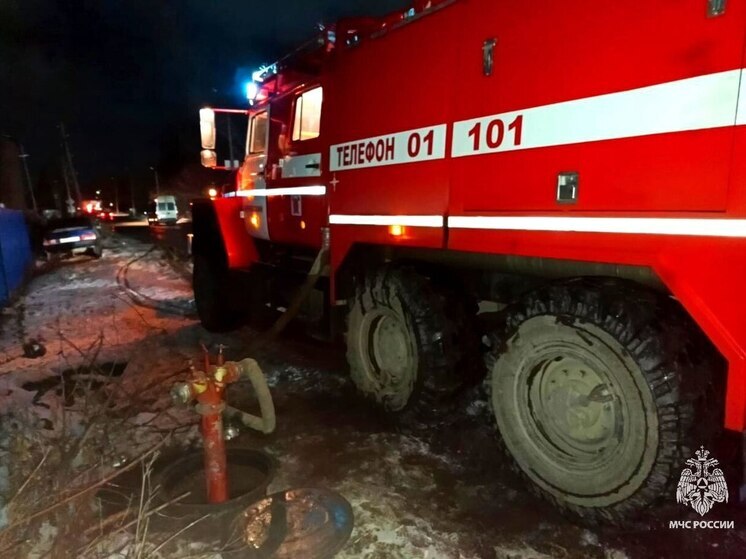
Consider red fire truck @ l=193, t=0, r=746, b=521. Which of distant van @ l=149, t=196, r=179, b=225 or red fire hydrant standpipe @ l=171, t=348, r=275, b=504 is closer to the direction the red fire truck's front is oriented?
the distant van

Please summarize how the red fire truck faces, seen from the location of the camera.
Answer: facing away from the viewer and to the left of the viewer

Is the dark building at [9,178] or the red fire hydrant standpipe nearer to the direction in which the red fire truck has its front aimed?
the dark building

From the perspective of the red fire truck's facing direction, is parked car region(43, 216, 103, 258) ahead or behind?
ahead

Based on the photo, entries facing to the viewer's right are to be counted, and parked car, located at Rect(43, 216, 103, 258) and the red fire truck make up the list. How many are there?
0
